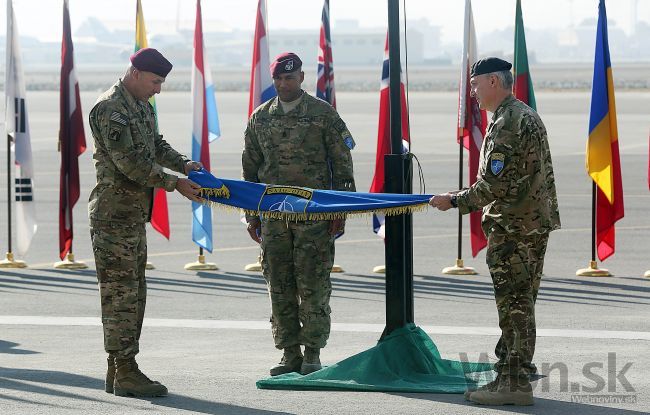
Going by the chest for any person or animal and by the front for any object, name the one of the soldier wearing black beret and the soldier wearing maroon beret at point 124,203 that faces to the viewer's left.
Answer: the soldier wearing black beret

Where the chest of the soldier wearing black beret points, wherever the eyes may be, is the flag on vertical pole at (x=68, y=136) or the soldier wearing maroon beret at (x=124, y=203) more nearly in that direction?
the soldier wearing maroon beret

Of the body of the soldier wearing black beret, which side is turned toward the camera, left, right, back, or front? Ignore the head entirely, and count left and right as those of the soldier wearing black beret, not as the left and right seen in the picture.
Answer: left

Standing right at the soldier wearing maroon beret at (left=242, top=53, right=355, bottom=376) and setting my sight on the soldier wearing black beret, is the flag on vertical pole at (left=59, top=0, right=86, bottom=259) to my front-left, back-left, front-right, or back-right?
back-left

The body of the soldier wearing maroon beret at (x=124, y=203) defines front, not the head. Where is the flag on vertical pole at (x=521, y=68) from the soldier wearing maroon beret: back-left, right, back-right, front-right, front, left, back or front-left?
front-left

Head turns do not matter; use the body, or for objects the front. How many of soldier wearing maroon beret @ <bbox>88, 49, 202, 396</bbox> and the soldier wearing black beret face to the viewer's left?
1

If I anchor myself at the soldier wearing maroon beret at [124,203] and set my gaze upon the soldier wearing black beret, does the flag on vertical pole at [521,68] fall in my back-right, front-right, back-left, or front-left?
front-left

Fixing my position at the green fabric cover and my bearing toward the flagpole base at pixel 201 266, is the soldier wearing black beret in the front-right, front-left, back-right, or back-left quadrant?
back-right

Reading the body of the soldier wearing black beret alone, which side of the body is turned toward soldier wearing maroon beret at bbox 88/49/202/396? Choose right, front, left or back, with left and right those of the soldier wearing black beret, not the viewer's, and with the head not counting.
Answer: front

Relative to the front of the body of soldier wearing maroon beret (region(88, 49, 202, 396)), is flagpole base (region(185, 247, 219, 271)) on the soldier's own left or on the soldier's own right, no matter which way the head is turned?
on the soldier's own left

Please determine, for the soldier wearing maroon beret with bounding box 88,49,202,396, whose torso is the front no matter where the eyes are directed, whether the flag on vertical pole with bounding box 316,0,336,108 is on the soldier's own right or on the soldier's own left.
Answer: on the soldier's own left

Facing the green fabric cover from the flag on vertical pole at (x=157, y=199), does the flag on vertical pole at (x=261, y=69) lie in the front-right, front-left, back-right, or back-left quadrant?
front-left

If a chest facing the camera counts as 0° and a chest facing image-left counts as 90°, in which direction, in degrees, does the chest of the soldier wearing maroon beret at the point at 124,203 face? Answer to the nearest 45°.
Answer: approximately 270°

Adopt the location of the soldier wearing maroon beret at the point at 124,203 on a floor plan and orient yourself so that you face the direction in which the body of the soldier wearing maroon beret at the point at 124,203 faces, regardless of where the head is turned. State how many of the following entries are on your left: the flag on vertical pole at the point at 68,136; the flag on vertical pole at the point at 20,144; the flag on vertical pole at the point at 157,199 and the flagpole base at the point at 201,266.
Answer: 4

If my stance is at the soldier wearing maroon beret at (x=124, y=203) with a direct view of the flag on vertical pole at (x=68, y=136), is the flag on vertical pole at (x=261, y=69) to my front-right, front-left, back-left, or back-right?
front-right

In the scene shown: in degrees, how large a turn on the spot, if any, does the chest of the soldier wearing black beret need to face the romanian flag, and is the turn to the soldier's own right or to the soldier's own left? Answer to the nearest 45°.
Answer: approximately 90° to the soldier's own right

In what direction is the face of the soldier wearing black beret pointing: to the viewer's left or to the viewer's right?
to the viewer's left

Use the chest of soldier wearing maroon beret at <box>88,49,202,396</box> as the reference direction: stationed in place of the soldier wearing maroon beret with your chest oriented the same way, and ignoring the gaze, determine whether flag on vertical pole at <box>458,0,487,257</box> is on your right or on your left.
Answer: on your left
